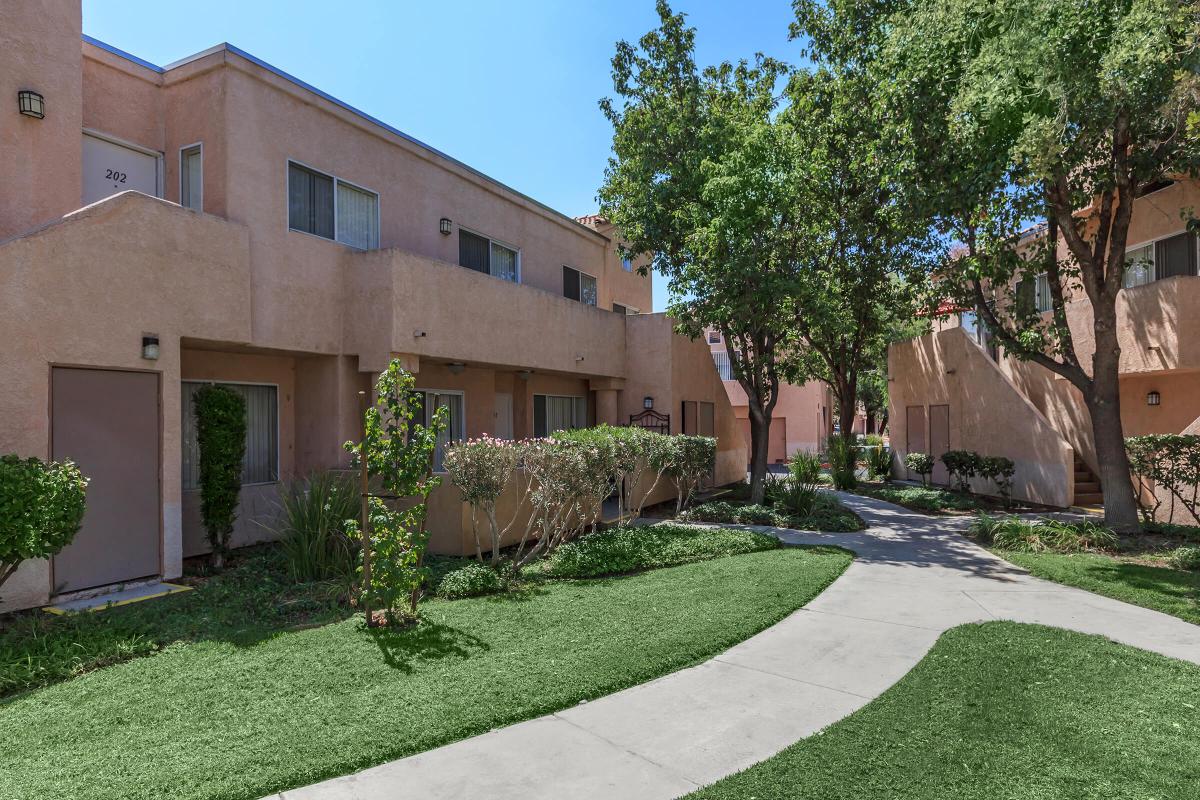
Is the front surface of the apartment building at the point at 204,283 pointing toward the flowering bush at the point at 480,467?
yes

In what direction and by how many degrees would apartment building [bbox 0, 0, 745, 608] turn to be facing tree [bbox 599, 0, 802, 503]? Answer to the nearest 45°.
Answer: approximately 45° to its left

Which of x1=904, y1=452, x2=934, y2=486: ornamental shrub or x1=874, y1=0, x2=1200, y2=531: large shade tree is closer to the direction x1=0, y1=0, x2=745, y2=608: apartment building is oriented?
the large shade tree

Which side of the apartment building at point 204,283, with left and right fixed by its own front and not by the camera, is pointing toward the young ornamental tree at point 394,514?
front

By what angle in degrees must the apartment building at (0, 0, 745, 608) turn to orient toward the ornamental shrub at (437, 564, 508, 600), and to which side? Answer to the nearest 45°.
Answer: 0° — it already faces it

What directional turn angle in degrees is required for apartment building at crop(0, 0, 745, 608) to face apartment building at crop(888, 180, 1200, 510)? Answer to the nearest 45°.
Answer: approximately 45° to its left

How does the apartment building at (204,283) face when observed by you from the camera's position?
facing the viewer and to the right of the viewer

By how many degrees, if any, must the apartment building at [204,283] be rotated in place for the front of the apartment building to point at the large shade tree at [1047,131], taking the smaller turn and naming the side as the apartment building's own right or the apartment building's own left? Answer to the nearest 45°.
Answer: approximately 45° to the apartment building's own left

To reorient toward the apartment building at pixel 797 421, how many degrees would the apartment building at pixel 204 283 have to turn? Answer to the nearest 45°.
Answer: approximately 90° to its left

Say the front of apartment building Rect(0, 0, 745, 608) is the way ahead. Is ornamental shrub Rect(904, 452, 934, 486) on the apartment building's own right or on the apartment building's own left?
on the apartment building's own left

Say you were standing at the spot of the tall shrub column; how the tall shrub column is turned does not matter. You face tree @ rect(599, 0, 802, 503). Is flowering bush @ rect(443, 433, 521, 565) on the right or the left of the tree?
right
